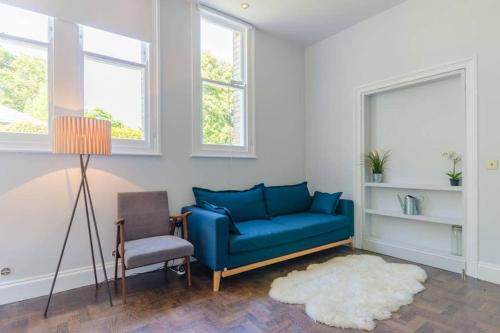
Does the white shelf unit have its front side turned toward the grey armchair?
yes

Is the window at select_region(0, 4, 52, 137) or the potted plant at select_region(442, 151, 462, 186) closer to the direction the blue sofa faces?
the potted plant

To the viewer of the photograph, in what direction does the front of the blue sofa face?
facing the viewer and to the right of the viewer

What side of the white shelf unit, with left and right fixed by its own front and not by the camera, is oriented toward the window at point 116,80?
front

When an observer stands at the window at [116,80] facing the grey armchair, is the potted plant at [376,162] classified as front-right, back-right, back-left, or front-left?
front-left

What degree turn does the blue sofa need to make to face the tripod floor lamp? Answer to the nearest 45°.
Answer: approximately 90° to its right

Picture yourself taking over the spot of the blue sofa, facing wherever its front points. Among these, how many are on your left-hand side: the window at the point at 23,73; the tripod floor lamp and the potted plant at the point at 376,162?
1

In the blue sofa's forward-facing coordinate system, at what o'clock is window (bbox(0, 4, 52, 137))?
The window is roughly at 4 o'clock from the blue sofa.

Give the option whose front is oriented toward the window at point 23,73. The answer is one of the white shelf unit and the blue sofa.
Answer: the white shelf unit

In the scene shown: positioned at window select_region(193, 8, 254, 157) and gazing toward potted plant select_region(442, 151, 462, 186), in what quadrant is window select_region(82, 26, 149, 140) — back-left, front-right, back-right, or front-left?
back-right

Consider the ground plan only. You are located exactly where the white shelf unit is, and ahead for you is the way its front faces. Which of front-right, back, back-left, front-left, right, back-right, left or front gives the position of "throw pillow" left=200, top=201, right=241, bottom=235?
front

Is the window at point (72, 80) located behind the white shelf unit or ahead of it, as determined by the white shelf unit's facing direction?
ahead

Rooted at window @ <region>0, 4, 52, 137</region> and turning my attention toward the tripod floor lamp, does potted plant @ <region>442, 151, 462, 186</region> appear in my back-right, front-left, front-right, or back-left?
front-left

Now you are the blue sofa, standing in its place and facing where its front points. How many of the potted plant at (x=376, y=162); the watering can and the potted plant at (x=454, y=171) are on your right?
0

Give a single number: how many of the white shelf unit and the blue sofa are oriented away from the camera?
0

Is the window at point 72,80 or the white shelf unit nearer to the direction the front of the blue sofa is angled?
the white shelf unit

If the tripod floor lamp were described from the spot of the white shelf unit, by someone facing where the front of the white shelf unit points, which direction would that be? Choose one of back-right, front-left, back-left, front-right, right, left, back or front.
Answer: front

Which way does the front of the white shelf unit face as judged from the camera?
facing the viewer and to the left of the viewer
